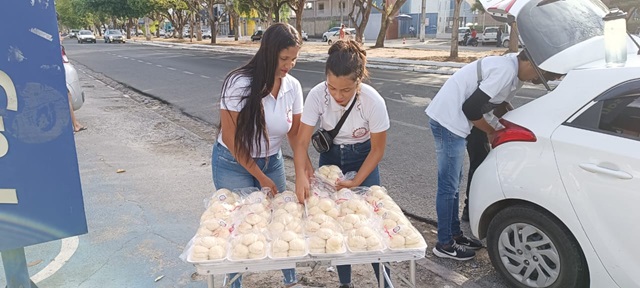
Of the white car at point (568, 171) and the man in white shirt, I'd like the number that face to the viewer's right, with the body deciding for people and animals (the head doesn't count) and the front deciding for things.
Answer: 2

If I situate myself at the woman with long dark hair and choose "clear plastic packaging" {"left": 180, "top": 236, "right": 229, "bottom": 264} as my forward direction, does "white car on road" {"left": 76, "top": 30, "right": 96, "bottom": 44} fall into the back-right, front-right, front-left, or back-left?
back-right

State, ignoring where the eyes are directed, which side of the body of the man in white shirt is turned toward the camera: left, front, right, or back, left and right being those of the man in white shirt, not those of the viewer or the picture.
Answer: right

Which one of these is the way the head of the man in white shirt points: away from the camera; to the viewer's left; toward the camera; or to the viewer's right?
to the viewer's right

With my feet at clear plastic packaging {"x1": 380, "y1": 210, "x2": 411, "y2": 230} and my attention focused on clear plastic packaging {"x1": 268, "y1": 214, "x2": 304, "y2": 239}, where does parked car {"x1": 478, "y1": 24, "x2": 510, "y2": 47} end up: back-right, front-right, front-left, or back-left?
back-right

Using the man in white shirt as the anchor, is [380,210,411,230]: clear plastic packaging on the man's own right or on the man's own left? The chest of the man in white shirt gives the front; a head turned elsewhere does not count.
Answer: on the man's own right

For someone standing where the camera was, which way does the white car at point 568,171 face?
facing to the right of the viewer

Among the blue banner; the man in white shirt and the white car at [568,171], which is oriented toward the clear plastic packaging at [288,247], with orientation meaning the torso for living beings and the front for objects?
the blue banner
